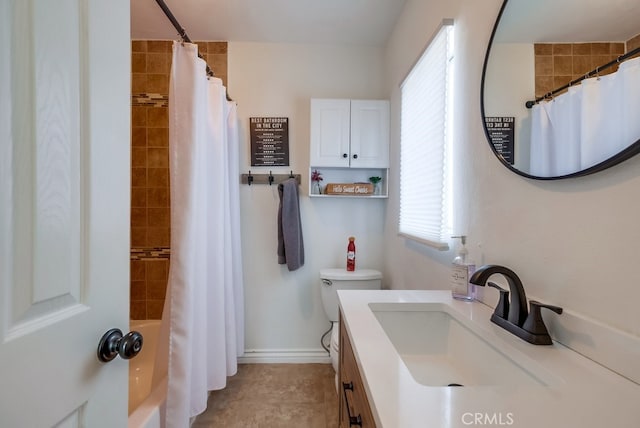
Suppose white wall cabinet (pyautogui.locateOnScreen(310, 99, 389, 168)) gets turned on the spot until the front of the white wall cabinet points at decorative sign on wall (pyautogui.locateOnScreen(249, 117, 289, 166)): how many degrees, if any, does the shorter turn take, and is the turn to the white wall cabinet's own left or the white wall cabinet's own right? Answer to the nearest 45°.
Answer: approximately 90° to the white wall cabinet's own right

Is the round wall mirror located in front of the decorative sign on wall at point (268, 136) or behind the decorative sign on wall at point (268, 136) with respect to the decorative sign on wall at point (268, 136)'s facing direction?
in front

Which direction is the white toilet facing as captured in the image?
toward the camera

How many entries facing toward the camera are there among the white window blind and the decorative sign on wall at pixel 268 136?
1

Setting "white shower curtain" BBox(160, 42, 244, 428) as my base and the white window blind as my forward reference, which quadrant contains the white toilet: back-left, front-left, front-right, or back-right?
front-left

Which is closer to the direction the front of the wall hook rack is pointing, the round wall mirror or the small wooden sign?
the round wall mirror

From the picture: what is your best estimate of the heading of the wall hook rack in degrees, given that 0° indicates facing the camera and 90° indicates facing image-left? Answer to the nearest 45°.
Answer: approximately 0°

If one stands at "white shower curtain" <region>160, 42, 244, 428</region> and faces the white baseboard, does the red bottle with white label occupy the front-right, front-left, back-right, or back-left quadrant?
front-right

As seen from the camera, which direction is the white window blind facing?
to the viewer's left

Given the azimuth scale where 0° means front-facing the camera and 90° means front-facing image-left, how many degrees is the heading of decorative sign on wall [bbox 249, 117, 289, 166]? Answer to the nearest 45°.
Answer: approximately 0°
